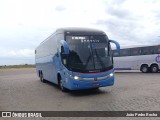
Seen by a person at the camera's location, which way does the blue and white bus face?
facing the viewer and to the right of the viewer

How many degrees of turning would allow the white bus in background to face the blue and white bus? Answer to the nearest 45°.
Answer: approximately 90° to its left

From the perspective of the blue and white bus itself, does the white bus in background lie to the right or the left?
on its left

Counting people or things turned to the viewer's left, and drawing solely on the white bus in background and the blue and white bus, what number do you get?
1

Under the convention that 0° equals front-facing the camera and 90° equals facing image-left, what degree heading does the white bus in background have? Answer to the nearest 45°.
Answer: approximately 90°
